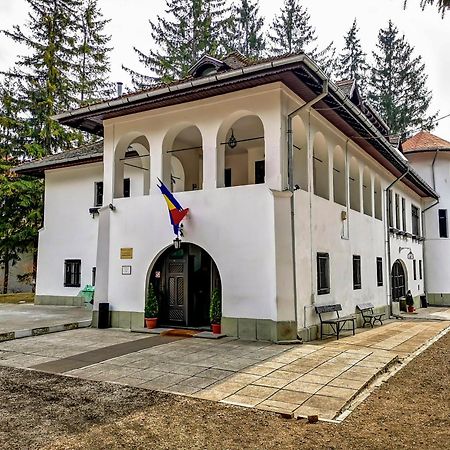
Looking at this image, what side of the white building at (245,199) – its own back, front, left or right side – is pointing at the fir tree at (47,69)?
right

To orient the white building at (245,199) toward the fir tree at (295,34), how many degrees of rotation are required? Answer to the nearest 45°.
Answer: approximately 135° to its right

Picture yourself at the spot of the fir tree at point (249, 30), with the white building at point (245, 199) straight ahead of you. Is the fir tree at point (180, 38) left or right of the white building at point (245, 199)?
right

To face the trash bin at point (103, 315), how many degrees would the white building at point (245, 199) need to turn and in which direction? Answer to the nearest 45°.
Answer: approximately 45° to its right
